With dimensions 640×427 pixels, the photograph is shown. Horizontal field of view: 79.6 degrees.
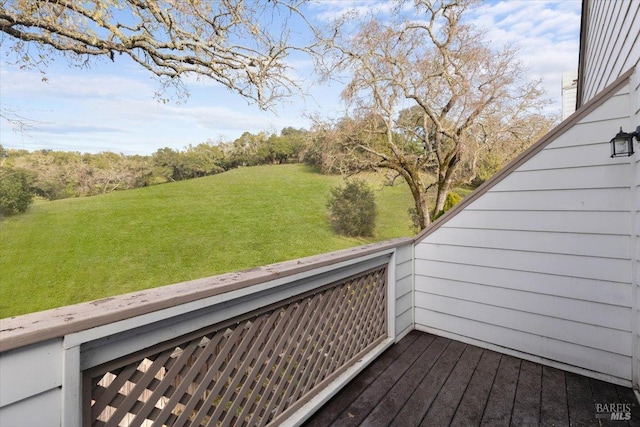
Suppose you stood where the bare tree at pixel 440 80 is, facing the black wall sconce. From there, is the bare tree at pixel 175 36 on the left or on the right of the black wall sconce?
right

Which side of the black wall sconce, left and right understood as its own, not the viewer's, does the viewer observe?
left

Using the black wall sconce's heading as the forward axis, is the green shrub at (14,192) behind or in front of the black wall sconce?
in front

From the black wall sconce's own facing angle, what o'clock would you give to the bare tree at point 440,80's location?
The bare tree is roughly at 2 o'clock from the black wall sconce.

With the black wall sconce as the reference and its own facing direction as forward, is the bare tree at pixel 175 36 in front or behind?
in front
